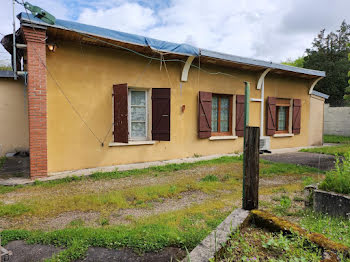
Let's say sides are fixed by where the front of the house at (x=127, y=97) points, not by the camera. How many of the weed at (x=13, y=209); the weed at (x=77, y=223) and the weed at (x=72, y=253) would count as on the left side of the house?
0

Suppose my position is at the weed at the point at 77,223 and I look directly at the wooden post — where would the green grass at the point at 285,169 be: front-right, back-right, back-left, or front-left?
front-left

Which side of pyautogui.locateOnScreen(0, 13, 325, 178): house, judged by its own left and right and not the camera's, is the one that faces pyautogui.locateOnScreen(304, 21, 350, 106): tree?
left

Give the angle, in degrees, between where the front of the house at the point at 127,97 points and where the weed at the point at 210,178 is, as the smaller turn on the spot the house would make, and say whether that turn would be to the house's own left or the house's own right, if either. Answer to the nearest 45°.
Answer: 0° — it already faces it

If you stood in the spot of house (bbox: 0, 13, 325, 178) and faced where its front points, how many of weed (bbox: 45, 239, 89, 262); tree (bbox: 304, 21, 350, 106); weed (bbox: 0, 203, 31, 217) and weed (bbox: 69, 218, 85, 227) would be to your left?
1

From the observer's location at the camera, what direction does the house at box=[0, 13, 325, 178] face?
facing the viewer and to the right of the viewer

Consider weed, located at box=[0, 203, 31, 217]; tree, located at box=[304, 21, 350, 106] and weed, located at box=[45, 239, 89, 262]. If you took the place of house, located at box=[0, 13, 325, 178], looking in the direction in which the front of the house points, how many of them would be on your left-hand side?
1

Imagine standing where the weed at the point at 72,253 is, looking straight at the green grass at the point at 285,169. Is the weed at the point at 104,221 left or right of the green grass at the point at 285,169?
left

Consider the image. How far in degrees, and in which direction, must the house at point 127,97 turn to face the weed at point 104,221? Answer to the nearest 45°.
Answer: approximately 45° to its right

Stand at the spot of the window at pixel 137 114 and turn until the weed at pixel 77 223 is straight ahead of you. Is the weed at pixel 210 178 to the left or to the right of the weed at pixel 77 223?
left

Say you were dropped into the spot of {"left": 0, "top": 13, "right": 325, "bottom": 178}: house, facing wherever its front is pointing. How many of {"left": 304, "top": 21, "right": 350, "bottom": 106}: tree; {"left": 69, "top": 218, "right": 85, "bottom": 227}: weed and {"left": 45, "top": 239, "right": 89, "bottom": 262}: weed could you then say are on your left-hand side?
1

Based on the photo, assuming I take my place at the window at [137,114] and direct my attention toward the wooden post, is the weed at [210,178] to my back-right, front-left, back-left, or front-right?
front-left

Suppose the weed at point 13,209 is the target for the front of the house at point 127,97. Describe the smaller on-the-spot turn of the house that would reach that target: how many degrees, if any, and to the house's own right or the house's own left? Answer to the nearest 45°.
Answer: approximately 45° to the house's own right

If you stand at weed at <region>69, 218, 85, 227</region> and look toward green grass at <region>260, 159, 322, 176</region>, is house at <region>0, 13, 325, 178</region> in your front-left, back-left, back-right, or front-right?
front-left
